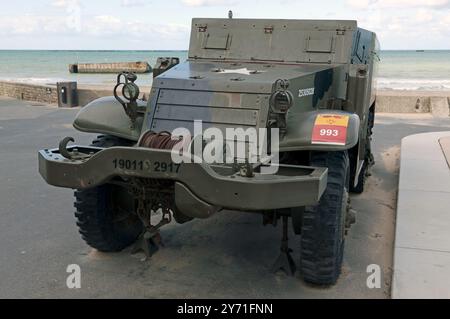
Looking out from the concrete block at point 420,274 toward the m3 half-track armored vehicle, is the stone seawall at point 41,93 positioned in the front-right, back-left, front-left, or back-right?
front-right

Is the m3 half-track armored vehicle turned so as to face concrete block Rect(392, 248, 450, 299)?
no

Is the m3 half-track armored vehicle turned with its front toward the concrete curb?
no

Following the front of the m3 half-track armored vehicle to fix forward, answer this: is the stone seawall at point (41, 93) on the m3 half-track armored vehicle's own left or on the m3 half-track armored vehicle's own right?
on the m3 half-track armored vehicle's own right
